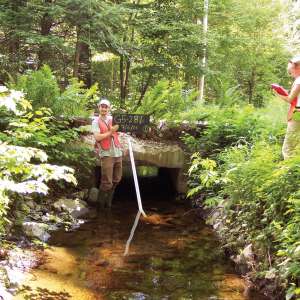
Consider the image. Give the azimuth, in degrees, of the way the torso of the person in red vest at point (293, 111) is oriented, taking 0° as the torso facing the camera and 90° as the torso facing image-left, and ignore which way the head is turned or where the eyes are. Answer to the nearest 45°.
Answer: approximately 90°

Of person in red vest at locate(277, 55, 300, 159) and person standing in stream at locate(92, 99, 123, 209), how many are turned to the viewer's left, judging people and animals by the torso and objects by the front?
1
